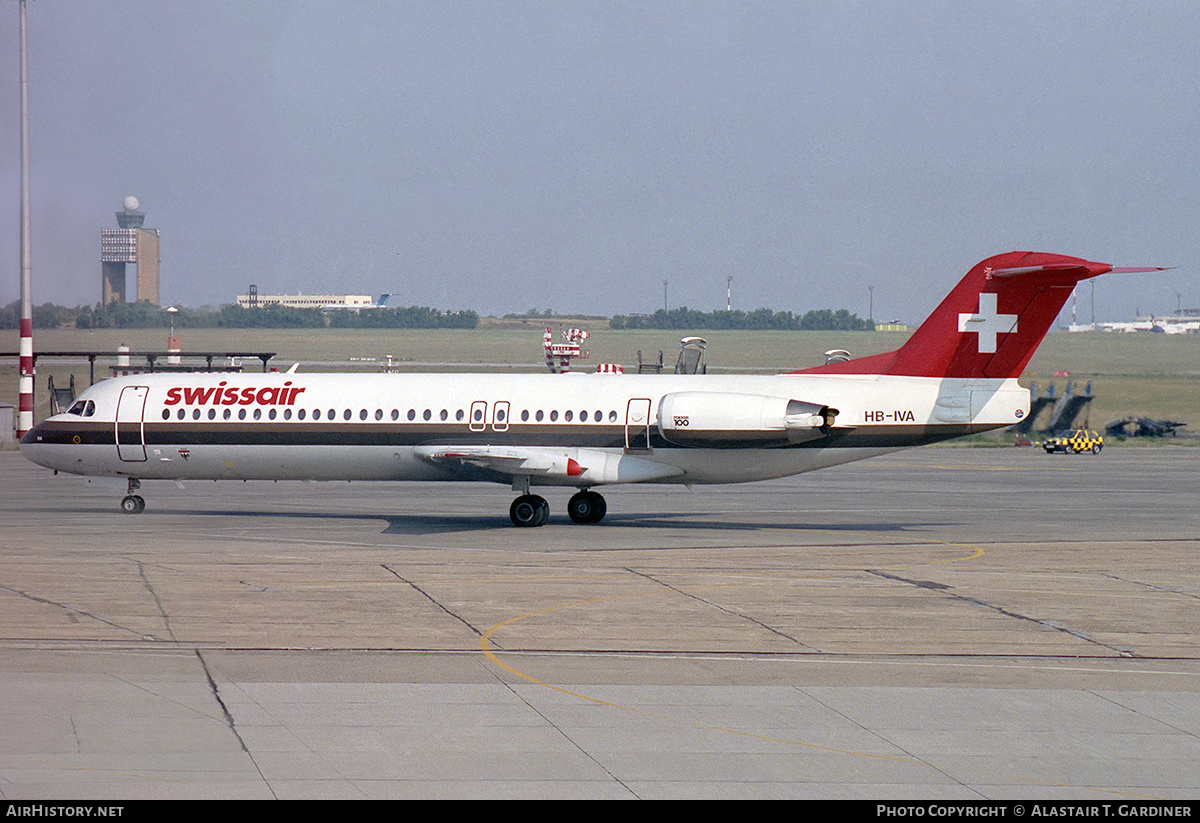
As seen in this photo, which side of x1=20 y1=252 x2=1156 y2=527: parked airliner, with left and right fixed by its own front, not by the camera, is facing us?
left

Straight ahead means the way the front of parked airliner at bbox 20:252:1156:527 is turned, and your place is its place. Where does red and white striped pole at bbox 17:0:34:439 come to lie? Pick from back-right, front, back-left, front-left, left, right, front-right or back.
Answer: front-right
